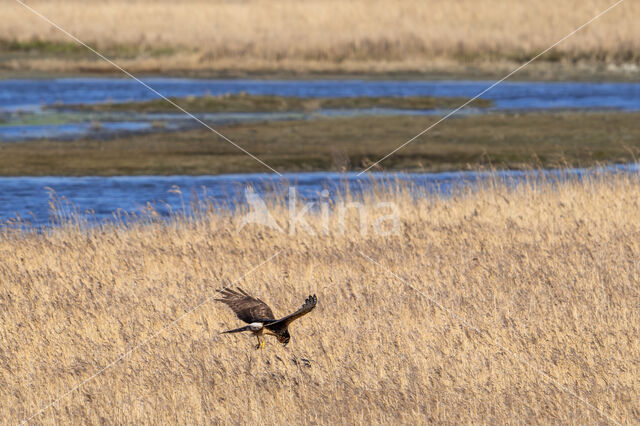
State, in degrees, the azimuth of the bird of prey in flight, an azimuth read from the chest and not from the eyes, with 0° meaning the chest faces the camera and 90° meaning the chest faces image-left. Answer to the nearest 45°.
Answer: approximately 270°
